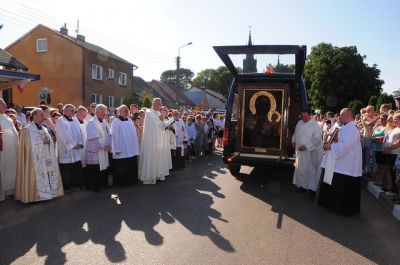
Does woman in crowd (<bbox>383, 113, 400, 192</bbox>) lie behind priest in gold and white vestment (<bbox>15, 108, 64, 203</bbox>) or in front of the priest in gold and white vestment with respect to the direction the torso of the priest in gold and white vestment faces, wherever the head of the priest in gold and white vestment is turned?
in front

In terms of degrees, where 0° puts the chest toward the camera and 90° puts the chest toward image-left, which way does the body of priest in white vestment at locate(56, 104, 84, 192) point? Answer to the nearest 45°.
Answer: approximately 315°

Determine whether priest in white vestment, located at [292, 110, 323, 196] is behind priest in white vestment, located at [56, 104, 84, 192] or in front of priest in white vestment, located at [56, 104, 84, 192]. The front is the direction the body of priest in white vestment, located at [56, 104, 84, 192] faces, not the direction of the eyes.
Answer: in front

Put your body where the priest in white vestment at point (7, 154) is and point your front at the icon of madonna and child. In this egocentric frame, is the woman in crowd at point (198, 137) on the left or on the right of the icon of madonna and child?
left

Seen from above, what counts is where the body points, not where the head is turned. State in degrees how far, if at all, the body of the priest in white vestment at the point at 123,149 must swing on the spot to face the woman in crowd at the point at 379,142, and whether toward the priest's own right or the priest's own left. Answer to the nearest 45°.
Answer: approximately 45° to the priest's own left

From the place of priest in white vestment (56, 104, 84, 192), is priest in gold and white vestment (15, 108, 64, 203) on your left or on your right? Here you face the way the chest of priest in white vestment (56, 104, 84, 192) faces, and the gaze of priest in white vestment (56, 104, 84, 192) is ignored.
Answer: on your right
